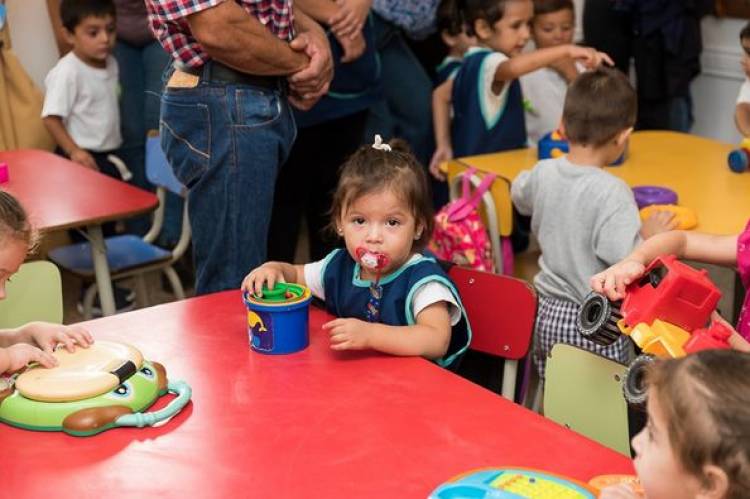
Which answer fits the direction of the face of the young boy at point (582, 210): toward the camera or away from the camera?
away from the camera

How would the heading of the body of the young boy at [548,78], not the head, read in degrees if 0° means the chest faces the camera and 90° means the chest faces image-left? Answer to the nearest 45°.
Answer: approximately 0°

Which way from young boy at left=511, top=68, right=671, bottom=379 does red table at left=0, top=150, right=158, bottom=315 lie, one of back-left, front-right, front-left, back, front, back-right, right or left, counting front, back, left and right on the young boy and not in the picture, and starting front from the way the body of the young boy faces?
back-left

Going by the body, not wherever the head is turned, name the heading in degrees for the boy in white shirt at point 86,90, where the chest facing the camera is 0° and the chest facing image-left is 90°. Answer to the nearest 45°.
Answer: approximately 315°

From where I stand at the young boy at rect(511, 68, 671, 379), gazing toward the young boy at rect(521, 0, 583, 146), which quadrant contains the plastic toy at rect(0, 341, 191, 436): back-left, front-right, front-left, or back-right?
back-left

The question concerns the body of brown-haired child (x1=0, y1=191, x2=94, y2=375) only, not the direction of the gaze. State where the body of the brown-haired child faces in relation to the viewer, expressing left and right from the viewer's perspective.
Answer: facing to the right of the viewer

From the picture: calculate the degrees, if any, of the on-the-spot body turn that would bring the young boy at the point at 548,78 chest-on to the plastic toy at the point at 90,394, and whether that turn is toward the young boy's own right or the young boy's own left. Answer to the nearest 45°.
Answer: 0° — they already face it

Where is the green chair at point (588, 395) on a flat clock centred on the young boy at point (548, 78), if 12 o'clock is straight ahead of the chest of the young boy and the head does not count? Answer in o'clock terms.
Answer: The green chair is roughly at 12 o'clock from the young boy.

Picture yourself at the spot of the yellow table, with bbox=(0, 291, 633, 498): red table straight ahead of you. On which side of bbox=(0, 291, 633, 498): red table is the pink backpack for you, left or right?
right

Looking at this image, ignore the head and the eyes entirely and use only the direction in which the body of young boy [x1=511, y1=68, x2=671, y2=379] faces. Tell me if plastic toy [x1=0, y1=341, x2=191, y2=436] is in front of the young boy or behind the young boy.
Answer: behind
